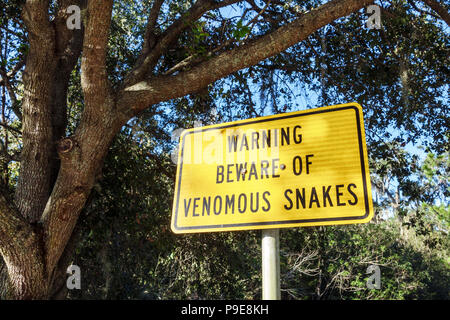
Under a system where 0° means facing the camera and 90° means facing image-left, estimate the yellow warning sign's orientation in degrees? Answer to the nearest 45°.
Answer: approximately 45°
